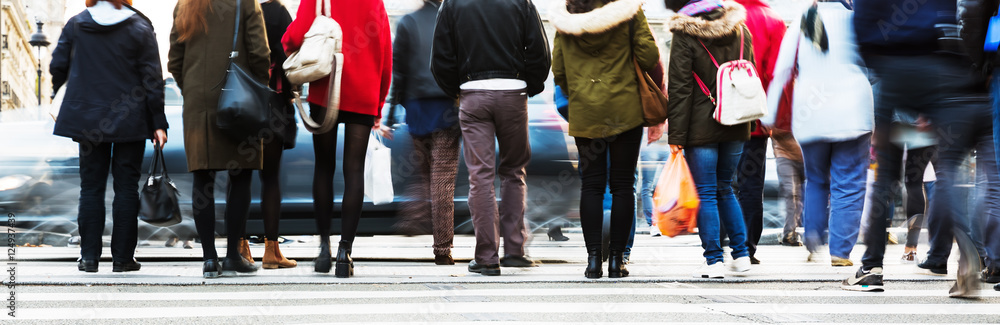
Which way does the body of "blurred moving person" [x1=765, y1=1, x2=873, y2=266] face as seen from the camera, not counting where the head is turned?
away from the camera

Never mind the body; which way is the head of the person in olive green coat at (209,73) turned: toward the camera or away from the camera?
away from the camera

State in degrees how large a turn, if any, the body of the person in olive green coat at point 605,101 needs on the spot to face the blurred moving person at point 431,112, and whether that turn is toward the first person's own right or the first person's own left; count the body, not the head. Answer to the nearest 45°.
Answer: approximately 45° to the first person's own left

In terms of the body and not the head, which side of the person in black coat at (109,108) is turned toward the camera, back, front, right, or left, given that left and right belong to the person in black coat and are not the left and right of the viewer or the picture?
back

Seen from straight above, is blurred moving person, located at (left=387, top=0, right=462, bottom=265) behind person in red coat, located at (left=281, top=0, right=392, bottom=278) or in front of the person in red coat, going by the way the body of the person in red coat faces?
in front

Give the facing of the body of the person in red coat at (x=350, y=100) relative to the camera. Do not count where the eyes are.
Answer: away from the camera

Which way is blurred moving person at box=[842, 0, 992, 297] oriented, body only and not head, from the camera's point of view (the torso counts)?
to the viewer's left

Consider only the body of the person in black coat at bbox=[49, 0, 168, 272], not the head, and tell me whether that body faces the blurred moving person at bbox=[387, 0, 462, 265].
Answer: no

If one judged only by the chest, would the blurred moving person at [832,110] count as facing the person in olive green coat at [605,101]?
no

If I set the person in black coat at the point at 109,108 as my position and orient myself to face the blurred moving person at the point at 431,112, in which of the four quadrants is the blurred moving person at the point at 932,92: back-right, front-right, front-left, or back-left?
front-right

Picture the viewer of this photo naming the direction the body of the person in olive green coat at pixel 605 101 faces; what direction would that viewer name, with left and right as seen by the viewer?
facing away from the viewer

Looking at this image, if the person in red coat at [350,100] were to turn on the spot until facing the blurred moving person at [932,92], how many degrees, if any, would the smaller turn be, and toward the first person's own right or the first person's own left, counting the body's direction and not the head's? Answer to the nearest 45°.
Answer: approximately 135° to the first person's own right

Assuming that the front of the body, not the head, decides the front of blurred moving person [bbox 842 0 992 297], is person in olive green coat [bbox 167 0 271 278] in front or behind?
in front

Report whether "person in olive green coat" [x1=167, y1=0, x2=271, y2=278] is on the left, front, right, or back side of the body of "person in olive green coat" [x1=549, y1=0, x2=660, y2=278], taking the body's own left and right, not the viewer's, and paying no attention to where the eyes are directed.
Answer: left

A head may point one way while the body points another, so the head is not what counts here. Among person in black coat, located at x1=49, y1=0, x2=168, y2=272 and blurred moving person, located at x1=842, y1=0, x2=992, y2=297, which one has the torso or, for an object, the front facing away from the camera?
the person in black coat
